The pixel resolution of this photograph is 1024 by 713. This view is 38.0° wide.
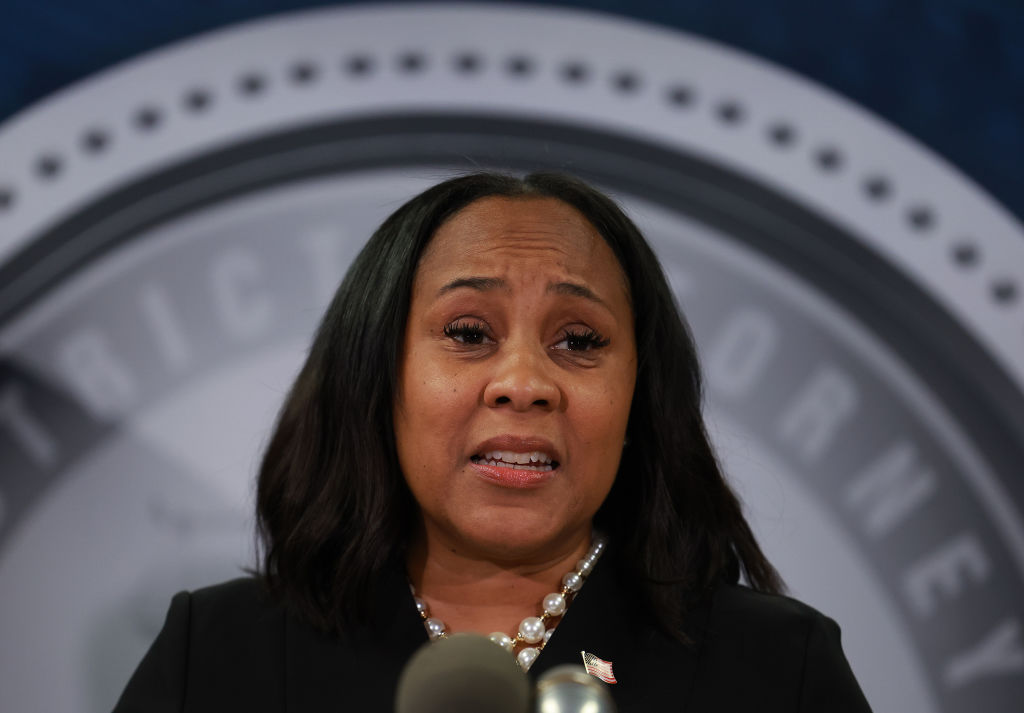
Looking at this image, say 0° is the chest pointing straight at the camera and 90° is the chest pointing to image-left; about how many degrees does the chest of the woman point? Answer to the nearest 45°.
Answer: approximately 0°

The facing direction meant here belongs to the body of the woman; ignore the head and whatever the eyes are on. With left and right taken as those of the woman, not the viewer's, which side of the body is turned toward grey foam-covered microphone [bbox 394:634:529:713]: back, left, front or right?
front
